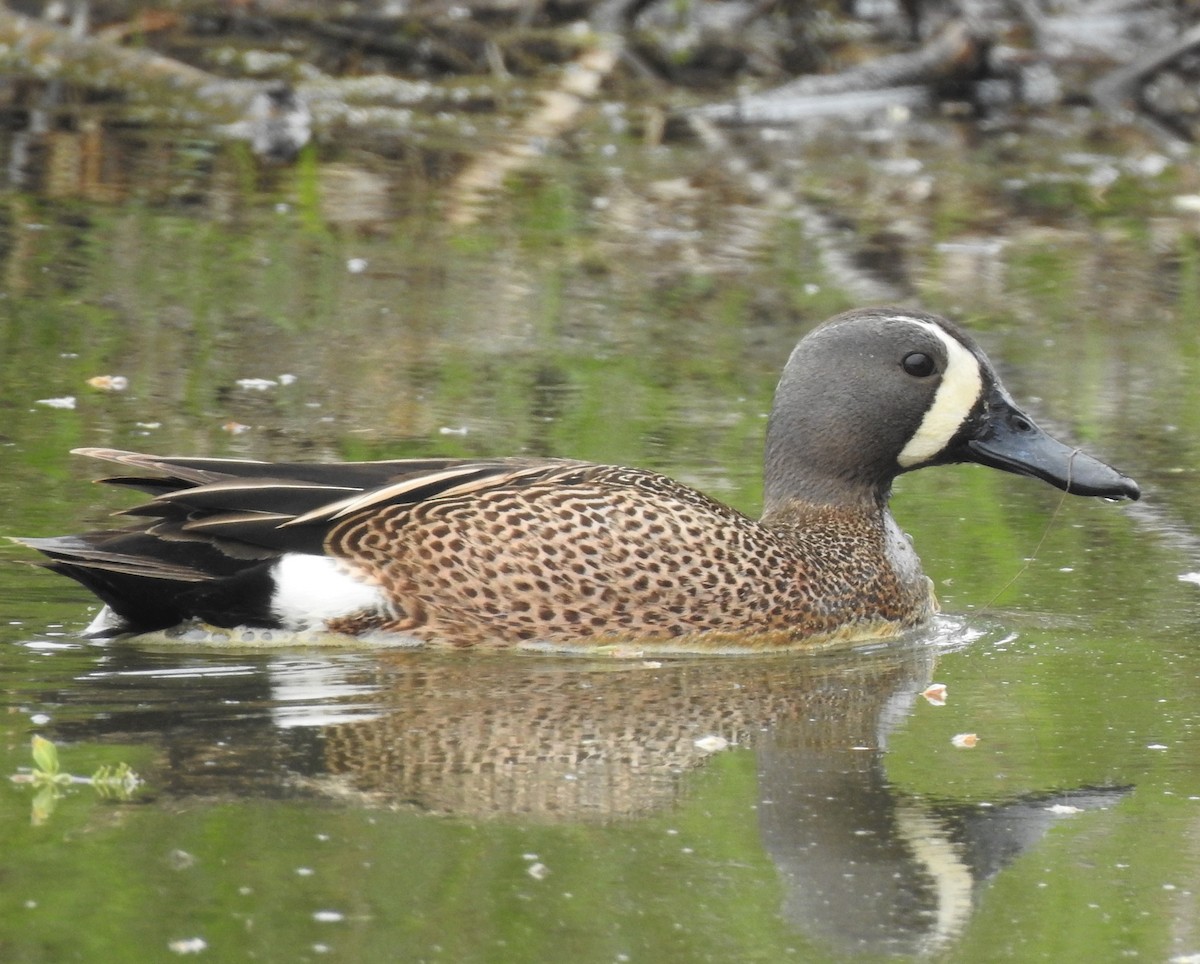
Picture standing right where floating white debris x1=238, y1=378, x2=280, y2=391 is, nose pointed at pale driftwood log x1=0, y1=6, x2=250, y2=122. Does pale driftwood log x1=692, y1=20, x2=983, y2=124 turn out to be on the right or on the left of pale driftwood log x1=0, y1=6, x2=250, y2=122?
right

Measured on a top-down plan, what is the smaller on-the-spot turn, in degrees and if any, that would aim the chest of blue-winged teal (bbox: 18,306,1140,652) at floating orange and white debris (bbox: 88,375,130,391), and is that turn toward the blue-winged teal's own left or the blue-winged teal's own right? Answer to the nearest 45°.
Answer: approximately 135° to the blue-winged teal's own left

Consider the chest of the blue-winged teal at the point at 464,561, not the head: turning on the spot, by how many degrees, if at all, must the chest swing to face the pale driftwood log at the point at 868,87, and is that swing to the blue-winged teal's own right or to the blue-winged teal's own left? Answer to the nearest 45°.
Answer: approximately 90° to the blue-winged teal's own left

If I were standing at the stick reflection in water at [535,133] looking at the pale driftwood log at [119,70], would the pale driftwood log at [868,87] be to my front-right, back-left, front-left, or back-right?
back-right

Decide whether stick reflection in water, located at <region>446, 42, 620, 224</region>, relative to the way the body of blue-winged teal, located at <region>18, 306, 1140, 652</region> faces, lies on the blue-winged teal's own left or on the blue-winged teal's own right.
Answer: on the blue-winged teal's own left

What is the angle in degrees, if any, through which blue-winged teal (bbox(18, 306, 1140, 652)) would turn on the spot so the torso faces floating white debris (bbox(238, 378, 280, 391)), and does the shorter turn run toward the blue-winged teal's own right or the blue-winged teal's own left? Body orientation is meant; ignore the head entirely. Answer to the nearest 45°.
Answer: approximately 90° to the blue-winged teal's own left

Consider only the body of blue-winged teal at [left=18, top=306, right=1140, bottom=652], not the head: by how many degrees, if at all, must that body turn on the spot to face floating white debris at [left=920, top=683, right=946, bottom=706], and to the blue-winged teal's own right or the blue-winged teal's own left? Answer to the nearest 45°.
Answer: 0° — it already faces it

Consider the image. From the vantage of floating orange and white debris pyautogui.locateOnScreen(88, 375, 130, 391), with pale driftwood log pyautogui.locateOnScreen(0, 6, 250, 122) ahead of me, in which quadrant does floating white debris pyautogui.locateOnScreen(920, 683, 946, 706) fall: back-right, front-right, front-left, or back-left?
back-right

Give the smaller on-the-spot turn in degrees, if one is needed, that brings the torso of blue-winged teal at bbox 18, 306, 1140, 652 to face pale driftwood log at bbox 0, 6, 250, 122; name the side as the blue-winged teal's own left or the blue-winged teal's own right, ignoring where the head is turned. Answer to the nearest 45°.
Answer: approximately 90° to the blue-winged teal's own left

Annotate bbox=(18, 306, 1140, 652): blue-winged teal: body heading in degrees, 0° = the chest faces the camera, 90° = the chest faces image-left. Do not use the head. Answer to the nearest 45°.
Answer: approximately 270°
